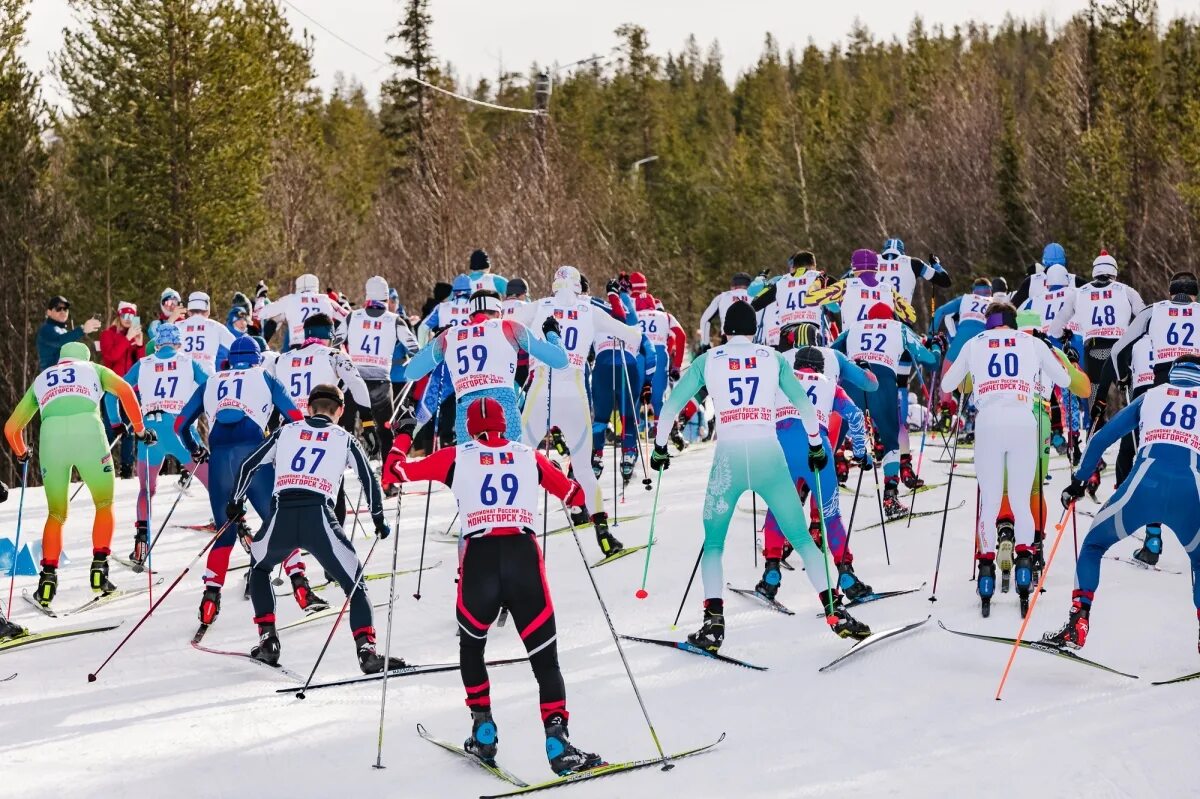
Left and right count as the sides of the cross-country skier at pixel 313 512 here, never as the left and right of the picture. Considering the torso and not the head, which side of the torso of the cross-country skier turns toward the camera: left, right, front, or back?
back

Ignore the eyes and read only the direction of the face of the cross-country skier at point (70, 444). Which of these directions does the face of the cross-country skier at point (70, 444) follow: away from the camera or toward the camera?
away from the camera

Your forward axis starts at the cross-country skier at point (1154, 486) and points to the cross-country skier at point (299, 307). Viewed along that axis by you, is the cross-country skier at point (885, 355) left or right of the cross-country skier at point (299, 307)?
right

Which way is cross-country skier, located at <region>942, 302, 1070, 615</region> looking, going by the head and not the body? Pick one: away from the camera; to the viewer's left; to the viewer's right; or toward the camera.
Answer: away from the camera

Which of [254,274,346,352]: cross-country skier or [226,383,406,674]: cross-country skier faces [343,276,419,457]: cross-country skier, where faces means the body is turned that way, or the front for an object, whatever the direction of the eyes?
[226,383,406,674]: cross-country skier

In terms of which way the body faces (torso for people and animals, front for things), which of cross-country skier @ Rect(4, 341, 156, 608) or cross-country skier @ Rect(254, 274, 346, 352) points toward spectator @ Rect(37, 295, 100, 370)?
cross-country skier @ Rect(4, 341, 156, 608)

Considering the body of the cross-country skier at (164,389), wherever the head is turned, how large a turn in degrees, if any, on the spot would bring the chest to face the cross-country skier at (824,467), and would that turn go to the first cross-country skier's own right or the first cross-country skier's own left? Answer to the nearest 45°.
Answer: approximately 135° to the first cross-country skier's own right

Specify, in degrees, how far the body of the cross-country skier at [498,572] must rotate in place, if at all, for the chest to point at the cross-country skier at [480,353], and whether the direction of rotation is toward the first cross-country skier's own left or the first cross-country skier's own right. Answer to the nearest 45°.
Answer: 0° — they already face them

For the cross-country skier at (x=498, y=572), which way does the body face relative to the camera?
away from the camera

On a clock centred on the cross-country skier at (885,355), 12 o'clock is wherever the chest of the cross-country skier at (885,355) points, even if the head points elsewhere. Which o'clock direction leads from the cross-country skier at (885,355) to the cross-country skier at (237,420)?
the cross-country skier at (237,420) is roughly at 8 o'clock from the cross-country skier at (885,355).

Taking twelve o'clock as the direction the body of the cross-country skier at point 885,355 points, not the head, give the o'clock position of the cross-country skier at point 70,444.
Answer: the cross-country skier at point 70,444 is roughly at 8 o'clock from the cross-country skier at point 885,355.

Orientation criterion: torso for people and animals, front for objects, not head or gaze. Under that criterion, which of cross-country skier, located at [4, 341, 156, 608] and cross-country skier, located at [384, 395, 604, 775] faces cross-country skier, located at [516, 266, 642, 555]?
cross-country skier, located at [384, 395, 604, 775]

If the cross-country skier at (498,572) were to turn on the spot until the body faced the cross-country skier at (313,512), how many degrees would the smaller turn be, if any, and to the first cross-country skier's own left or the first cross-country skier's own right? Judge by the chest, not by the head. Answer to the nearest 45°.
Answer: approximately 45° to the first cross-country skier's own left

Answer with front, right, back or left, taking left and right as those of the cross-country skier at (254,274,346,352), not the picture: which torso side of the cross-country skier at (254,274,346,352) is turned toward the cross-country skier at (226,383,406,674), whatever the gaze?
back

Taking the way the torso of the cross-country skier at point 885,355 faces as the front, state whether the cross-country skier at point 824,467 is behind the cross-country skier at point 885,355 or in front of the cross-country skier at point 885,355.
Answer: behind

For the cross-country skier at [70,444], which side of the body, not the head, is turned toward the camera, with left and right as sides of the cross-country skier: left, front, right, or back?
back
